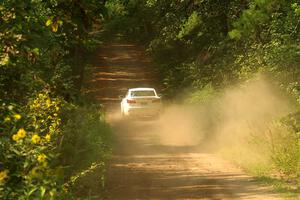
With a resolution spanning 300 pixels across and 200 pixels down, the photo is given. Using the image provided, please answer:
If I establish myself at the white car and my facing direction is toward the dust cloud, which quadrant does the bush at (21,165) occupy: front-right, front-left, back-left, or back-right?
front-right

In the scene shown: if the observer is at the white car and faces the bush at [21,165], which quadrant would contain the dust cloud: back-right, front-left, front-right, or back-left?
front-left

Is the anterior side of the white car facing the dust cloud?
no

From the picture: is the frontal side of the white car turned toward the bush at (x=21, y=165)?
no

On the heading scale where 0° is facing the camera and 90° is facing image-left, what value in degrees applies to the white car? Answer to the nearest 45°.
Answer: approximately 180°
